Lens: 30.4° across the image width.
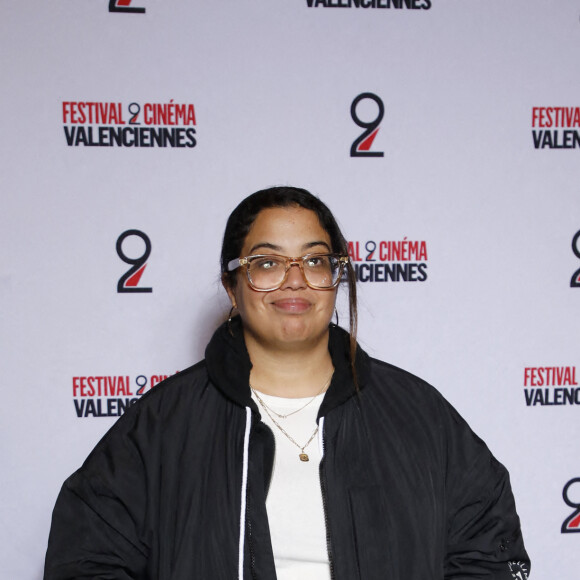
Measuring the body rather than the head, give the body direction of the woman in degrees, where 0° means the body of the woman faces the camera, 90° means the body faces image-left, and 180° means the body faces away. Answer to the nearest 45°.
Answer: approximately 0°
